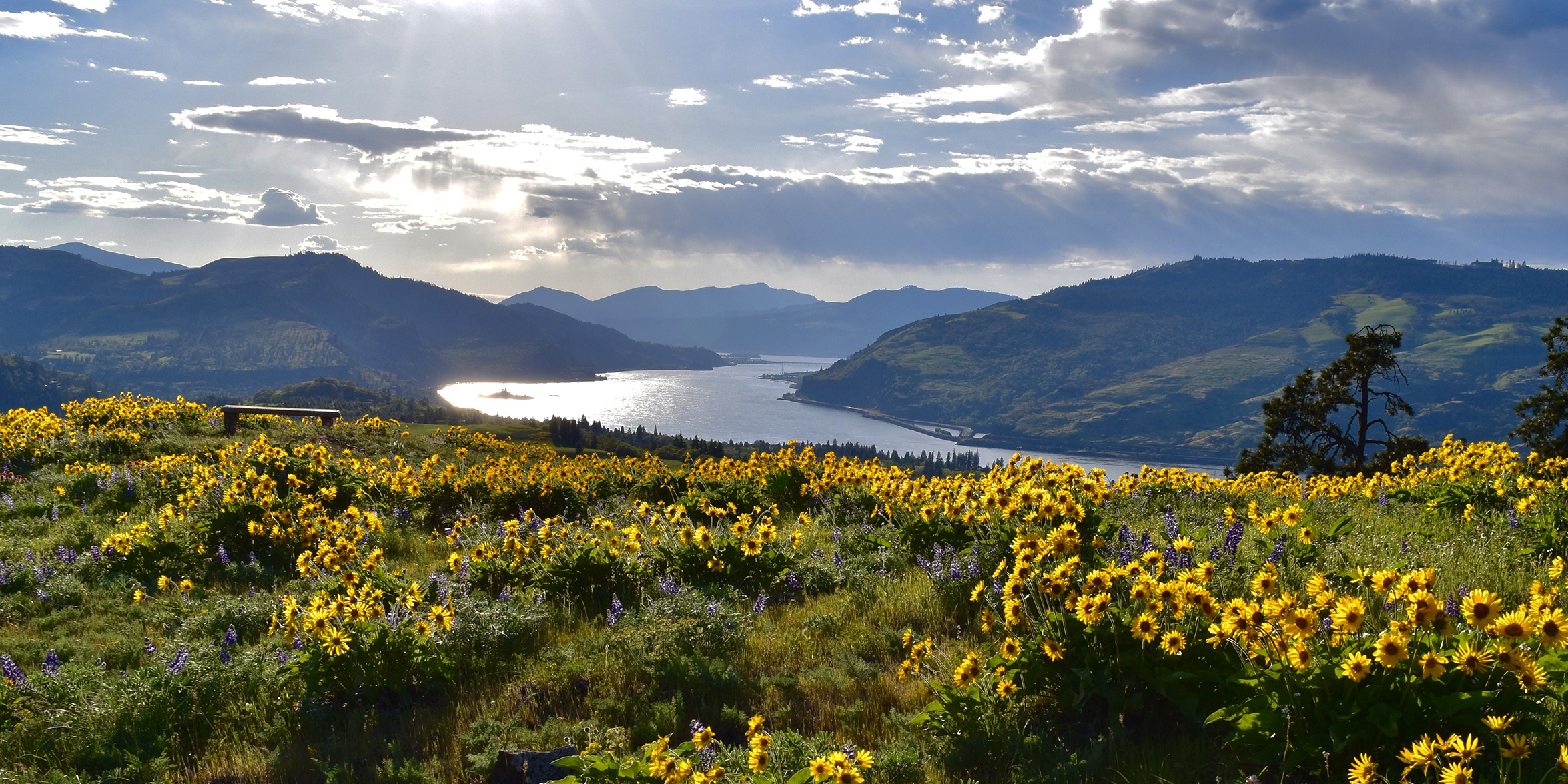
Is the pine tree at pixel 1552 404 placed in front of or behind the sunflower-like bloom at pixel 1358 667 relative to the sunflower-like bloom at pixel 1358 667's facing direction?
behind

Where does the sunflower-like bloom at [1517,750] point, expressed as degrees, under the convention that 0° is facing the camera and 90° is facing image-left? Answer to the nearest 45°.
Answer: approximately 0°

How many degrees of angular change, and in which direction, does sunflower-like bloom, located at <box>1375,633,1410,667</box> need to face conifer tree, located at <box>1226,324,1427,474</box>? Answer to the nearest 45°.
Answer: approximately 180°

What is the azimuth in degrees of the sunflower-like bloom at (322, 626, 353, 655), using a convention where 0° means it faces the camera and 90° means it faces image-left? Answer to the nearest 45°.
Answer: approximately 0°
